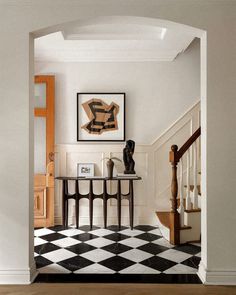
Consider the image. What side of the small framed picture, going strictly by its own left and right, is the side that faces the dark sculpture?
left

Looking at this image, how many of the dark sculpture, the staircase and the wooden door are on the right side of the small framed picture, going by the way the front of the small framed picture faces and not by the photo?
1

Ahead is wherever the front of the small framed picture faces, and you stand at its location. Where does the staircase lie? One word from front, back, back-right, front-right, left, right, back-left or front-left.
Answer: front-left

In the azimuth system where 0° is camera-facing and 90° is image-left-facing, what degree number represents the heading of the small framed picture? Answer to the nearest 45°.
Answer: approximately 0°

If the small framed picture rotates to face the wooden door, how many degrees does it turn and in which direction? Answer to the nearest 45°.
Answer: approximately 90° to its right
